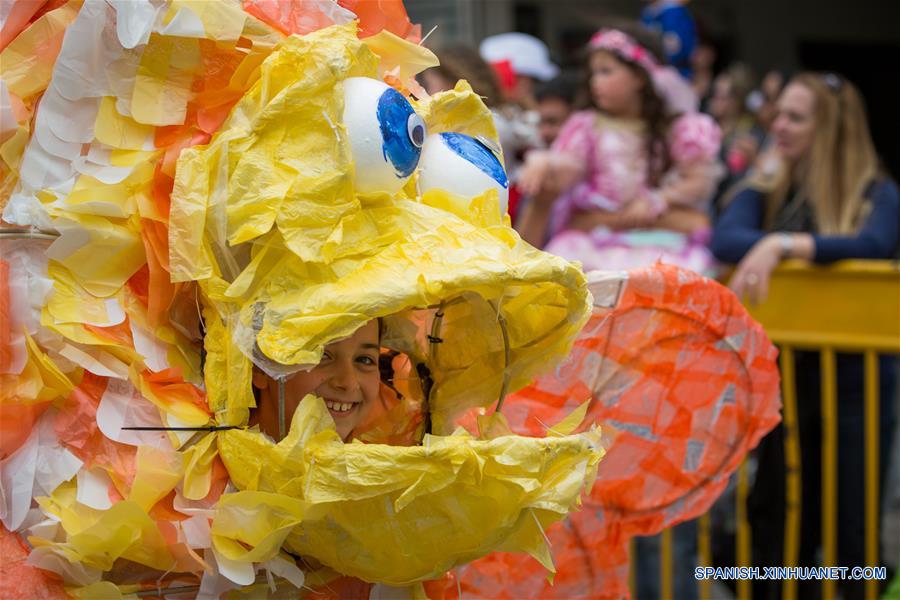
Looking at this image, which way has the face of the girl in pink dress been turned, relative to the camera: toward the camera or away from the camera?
toward the camera

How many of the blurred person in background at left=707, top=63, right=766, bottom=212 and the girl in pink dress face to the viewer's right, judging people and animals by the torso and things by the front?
0

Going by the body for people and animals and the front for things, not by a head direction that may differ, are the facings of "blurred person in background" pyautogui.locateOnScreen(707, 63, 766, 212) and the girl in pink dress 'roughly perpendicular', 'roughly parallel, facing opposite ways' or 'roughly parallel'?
roughly parallel

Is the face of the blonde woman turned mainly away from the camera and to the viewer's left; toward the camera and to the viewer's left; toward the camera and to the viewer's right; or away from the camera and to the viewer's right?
toward the camera and to the viewer's left

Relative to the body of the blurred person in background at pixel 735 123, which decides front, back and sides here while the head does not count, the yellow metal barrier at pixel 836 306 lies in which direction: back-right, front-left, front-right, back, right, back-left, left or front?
front-left

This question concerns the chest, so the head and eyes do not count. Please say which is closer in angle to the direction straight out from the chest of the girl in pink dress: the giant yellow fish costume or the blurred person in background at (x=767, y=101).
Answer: the giant yellow fish costume

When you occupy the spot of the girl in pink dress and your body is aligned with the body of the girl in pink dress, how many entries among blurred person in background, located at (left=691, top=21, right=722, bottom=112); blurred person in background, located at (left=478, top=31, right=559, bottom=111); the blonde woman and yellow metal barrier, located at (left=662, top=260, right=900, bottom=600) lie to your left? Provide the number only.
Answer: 2

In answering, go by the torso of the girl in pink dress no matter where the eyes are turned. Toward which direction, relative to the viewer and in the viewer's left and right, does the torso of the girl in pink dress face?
facing the viewer and to the left of the viewer

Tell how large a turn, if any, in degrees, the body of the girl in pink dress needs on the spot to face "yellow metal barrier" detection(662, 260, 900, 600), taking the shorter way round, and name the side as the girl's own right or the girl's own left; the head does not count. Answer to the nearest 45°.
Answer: approximately 90° to the girl's own left

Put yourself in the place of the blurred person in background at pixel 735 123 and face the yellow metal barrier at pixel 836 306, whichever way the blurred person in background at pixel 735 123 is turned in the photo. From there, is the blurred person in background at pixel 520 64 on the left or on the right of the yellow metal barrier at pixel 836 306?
right

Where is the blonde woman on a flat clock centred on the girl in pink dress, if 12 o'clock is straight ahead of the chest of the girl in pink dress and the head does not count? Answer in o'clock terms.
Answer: The blonde woman is roughly at 9 o'clock from the girl in pink dress.
